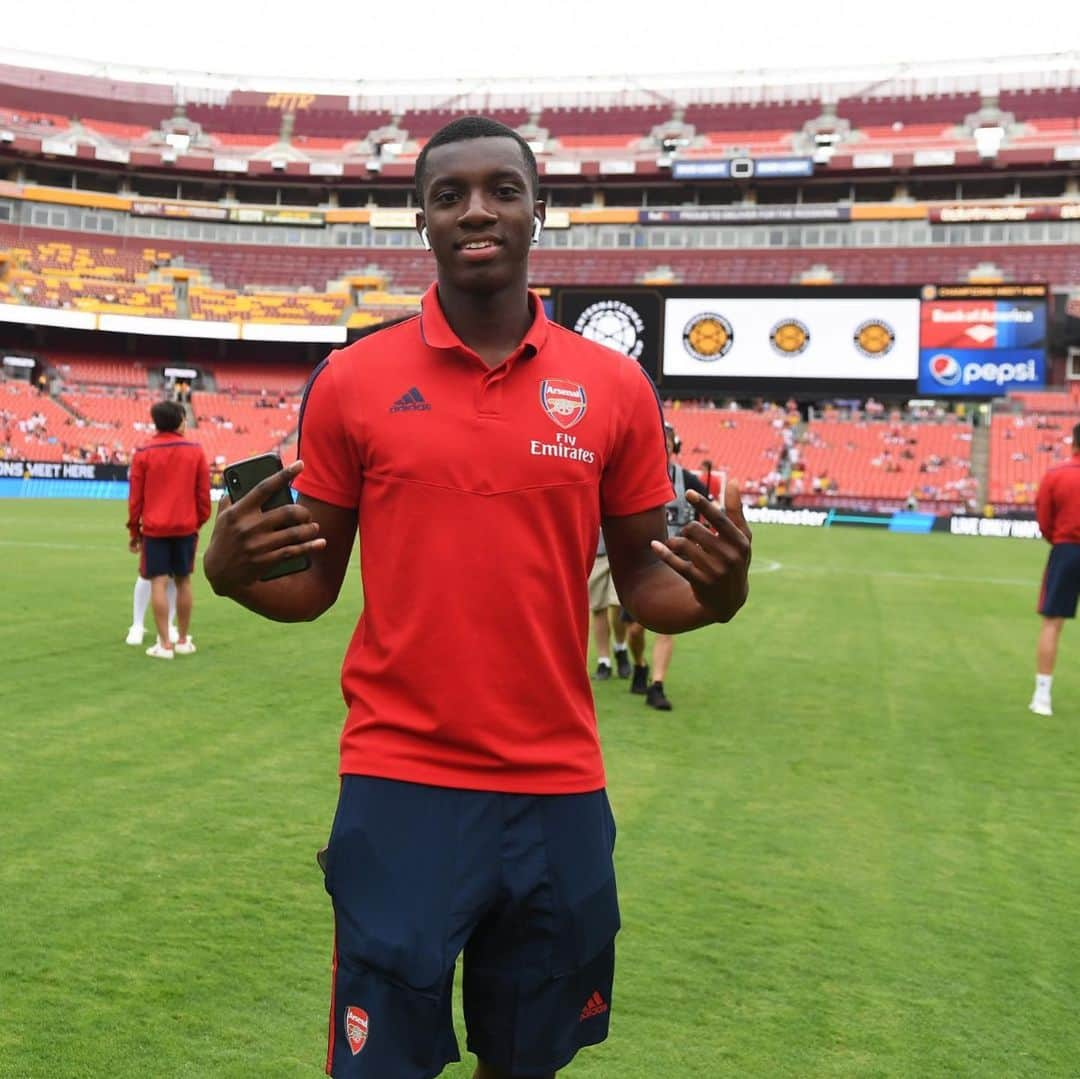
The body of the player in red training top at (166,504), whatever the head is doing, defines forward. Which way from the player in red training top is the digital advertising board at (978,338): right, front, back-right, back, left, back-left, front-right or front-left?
front-right

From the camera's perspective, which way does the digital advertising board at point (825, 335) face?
toward the camera

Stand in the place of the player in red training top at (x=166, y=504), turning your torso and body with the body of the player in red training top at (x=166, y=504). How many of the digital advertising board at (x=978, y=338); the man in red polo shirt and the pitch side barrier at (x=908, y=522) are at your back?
1

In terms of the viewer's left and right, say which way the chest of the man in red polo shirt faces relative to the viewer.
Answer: facing the viewer

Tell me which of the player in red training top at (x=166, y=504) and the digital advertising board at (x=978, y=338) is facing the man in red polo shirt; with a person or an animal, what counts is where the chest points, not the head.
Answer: the digital advertising board

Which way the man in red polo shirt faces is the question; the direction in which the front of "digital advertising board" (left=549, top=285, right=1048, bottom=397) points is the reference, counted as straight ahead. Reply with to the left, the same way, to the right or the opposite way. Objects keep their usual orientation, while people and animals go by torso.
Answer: the same way

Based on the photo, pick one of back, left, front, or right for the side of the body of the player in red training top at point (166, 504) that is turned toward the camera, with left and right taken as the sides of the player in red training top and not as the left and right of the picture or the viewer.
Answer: back

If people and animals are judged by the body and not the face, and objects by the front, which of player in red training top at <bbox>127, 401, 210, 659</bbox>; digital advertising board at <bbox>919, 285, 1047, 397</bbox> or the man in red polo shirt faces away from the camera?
the player in red training top

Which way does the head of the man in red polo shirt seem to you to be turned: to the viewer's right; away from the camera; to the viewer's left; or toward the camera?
toward the camera

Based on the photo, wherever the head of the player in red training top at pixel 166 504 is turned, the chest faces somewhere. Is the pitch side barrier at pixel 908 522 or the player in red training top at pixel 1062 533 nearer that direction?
the pitch side barrier

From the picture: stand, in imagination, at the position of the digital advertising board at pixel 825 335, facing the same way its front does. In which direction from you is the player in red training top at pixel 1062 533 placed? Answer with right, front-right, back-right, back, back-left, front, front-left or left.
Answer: front

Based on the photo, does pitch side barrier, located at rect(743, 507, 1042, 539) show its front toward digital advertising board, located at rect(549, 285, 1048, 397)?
no

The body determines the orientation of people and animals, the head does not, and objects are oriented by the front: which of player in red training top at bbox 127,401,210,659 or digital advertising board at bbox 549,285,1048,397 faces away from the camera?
the player in red training top

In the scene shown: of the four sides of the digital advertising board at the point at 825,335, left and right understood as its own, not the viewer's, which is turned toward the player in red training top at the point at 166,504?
front

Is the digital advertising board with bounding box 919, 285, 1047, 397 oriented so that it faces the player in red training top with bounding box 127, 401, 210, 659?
yes

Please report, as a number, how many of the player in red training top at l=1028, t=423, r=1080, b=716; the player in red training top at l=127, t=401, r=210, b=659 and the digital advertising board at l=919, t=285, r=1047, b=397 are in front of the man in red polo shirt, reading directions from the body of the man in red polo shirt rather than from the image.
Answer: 0

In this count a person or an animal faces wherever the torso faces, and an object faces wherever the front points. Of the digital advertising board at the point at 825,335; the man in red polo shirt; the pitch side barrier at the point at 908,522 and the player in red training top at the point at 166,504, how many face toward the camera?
3
